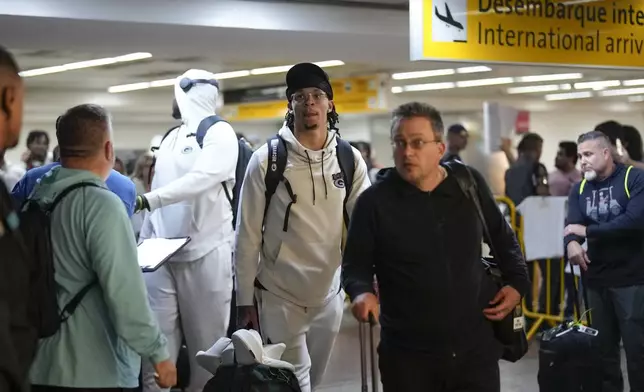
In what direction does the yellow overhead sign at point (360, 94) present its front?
toward the camera

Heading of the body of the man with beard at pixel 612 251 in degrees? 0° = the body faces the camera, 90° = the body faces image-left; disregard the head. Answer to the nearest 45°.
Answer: approximately 45°

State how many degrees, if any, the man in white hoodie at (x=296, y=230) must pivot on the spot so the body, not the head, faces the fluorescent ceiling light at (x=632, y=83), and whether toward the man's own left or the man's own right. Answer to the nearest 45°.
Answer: approximately 135° to the man's own left

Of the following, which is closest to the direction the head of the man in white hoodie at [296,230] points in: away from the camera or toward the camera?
toward the camera

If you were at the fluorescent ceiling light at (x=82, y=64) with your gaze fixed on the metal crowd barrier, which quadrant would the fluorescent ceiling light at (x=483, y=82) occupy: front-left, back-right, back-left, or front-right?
front-left

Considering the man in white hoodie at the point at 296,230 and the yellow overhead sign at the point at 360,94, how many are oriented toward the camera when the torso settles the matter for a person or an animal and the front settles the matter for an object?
2

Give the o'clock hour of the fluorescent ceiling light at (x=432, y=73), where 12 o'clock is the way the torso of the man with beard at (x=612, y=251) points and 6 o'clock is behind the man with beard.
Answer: The fluorescent ceiling light is roughly at 4 o'clock from the man with beard.

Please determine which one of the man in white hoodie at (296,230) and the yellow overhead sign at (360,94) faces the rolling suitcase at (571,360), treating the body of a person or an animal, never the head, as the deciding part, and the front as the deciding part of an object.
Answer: the yellow overhead sign

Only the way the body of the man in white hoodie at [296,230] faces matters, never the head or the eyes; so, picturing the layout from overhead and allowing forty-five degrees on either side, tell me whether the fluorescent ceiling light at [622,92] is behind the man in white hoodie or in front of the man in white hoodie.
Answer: behind

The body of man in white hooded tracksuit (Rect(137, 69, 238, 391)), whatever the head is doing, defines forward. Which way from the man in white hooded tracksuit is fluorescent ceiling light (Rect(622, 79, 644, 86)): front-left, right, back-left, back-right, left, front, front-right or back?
back

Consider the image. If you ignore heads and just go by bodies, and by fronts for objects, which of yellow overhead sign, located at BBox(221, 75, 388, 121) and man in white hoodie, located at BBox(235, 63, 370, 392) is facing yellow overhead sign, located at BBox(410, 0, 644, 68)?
yellow overhead sign, located at BBox(221, 75, 388, 121)

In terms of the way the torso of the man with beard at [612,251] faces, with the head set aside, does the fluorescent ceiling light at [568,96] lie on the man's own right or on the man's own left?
on the man's own right
